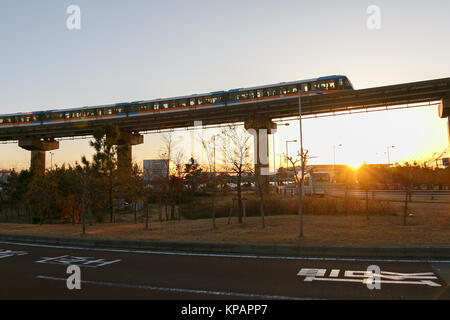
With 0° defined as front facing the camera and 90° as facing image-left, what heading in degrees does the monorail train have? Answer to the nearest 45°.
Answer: approximately 270°

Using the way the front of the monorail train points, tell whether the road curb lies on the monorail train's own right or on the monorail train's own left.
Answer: on the monorail train's own right

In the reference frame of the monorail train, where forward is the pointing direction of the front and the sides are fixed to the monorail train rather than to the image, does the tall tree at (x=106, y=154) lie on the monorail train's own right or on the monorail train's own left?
on the monorail train's own right
